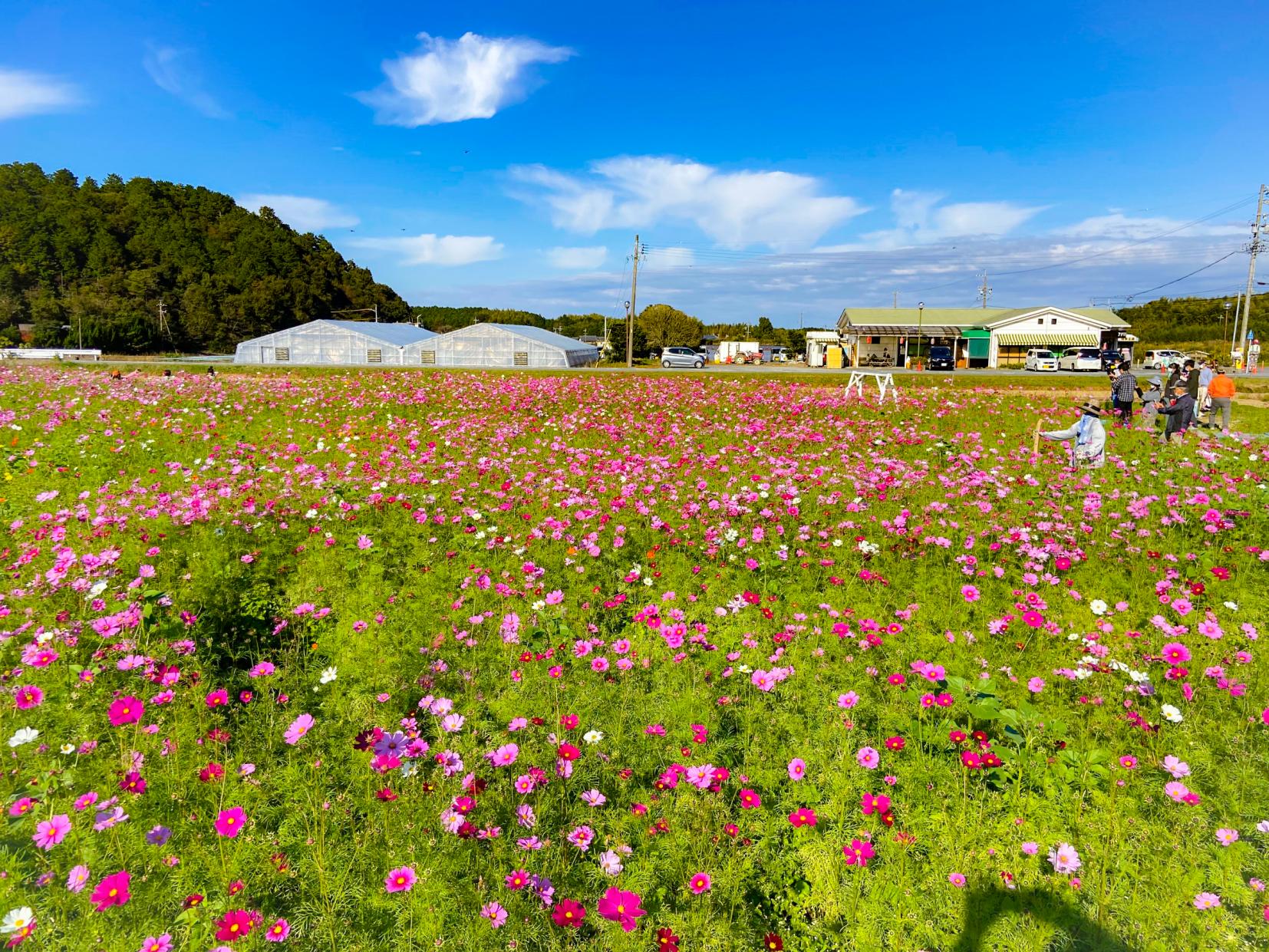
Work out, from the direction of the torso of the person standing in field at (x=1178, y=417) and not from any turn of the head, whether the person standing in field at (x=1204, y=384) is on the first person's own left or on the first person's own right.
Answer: on the first person's own right

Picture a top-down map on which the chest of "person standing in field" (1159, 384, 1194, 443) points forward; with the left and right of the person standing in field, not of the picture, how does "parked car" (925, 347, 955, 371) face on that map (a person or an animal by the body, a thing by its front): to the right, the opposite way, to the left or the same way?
to the left

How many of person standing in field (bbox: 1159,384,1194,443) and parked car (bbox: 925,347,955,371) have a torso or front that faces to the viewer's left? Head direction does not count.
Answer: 1

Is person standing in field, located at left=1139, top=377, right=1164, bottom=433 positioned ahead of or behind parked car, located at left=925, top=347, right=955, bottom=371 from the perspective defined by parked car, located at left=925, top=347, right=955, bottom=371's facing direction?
ahead

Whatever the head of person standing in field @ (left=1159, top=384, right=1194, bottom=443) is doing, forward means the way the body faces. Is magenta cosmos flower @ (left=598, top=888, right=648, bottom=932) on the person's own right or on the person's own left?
on the person's own left

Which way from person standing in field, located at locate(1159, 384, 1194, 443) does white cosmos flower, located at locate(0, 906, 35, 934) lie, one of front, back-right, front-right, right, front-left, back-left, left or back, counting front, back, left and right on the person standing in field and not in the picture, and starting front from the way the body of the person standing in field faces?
left

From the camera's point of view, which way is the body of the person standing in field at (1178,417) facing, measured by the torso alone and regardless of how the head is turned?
to the viewer's left

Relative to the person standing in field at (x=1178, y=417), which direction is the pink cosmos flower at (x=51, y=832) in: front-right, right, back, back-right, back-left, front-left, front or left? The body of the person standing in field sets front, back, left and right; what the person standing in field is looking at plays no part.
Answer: left

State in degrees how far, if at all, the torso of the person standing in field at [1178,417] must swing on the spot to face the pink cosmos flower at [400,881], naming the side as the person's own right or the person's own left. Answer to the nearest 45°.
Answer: approximately 90° to the person's own left

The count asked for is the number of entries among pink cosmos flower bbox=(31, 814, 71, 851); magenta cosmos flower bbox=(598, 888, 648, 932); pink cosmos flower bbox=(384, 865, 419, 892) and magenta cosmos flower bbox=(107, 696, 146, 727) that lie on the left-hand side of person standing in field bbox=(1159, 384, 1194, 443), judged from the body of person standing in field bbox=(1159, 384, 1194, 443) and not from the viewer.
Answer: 4

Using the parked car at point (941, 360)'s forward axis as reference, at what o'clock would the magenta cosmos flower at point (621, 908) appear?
The magenta cosmos flower is roughly at 12 o'clock from the parked car.
